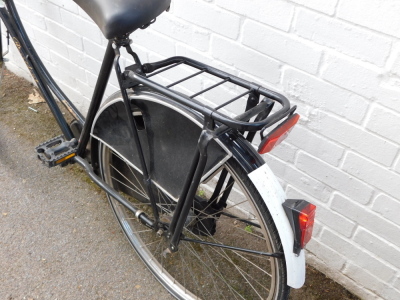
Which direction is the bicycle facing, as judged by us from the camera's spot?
facing away from the viewer and to the left of the viewer
